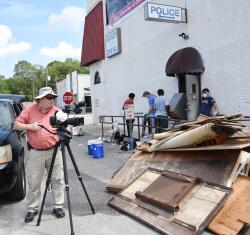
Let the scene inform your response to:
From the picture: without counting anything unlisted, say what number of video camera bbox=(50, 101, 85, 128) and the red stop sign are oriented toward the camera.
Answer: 1

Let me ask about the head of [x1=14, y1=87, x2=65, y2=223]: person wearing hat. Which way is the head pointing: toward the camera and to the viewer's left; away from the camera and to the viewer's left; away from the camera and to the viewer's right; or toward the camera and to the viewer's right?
toward the camera and to the viewer's right

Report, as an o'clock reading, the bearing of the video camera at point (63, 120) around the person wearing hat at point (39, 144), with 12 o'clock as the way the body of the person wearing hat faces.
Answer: The video camera is roughly at 12 o'clock from the person wearing hat.

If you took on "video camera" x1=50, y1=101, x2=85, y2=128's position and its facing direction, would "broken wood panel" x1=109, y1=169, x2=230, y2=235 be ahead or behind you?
ahead

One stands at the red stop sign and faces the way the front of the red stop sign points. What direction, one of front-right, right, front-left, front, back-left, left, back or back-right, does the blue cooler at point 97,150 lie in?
front

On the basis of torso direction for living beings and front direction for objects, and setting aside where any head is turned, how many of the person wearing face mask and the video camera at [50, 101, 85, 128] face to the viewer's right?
1

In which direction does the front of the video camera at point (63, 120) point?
to the viewer's right

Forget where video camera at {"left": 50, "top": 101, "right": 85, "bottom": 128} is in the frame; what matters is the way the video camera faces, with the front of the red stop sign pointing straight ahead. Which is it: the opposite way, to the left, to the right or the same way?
to the left

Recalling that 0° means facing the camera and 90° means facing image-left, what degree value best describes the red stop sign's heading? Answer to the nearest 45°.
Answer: approximately 0°

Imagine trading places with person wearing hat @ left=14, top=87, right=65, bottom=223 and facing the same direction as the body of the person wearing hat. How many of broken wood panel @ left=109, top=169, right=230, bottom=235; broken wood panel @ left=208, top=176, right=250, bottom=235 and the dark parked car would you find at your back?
1

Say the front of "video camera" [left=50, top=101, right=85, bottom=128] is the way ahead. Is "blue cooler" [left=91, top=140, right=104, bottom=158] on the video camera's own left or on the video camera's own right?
on the video camera's own left

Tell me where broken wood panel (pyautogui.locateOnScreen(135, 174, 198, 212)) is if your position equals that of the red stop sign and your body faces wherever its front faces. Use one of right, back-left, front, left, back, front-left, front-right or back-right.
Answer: front

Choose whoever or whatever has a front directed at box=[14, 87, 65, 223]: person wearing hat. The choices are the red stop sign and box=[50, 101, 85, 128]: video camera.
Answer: the red stop sign

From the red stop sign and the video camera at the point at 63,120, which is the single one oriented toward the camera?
the red stop sign
